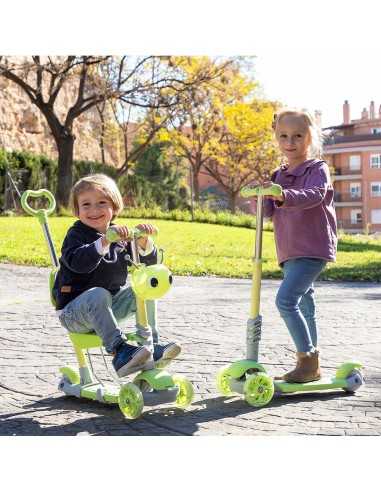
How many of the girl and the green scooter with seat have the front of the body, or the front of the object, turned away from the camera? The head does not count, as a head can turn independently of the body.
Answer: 0

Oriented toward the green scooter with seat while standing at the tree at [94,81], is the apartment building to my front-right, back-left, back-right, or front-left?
back-left

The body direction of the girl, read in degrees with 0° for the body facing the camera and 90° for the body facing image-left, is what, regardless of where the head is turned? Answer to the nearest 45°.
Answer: approximately 45°

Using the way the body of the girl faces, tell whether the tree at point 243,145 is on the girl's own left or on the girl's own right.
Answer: on the girl's own right

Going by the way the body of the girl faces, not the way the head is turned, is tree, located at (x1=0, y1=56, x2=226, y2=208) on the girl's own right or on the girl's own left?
on the girl's own right

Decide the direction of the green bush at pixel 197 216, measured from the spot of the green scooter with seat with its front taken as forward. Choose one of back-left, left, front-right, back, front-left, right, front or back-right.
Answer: back-left

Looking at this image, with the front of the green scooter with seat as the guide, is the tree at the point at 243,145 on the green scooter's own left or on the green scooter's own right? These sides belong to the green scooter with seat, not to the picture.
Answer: on the green scooter's own left

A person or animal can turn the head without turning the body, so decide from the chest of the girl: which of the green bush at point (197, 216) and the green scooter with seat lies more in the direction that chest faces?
the green scooter with seat

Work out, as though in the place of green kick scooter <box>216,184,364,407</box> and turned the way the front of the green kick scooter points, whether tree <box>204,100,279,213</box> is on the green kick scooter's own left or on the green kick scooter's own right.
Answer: on the green kick scooter's own right

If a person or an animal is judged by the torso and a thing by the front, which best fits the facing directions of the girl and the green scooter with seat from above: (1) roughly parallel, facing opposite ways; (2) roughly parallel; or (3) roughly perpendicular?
roughly perpendicular

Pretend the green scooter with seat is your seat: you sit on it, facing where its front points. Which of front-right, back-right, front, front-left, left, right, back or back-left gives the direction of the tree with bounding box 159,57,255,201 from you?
back-left

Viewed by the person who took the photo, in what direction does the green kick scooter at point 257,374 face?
facing the viewer and to the left of the viewer

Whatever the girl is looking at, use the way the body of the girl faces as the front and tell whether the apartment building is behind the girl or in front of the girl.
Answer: behind
